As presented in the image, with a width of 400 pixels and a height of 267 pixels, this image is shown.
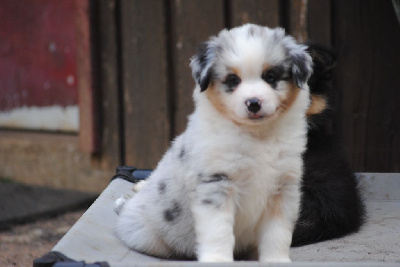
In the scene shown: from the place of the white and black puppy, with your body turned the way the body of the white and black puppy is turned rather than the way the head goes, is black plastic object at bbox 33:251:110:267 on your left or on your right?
on your right

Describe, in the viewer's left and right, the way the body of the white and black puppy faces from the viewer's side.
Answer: facing the viewer and to the right of the viewer

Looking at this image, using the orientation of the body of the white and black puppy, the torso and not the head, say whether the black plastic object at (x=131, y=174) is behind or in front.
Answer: behind
